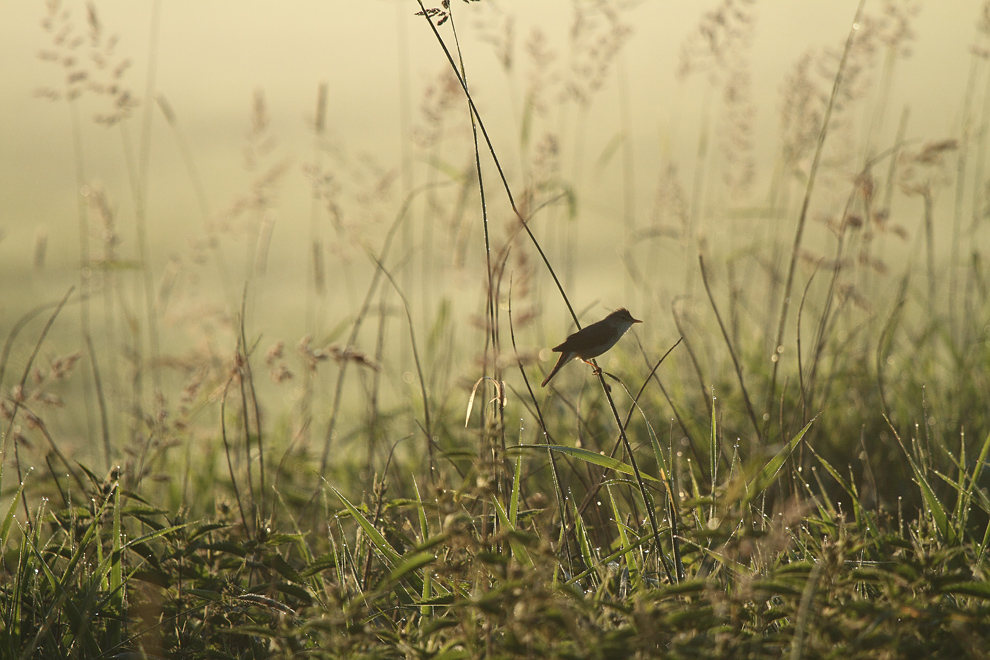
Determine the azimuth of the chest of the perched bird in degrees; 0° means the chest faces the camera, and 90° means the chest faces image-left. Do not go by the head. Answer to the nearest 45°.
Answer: approximately 270°
